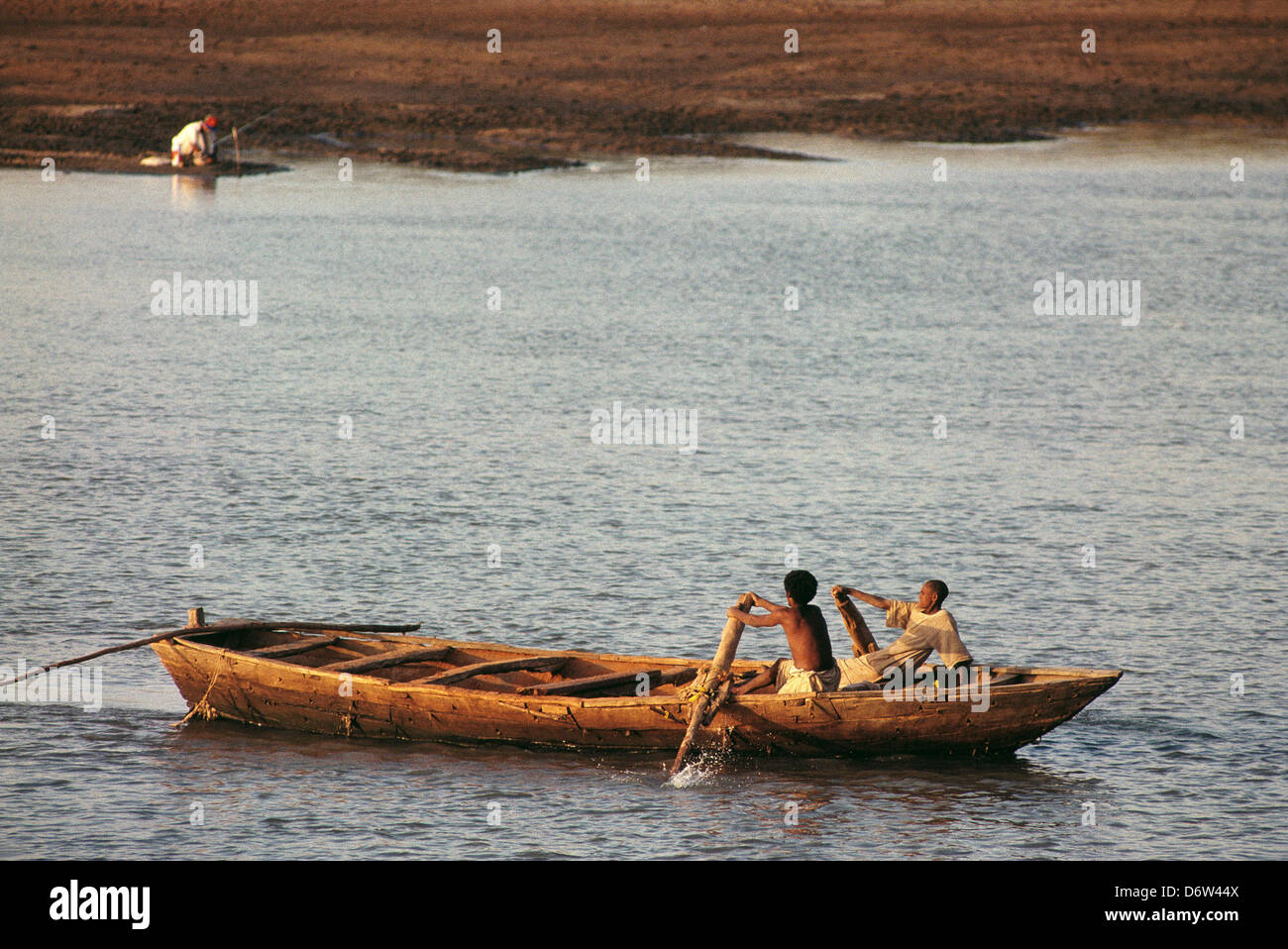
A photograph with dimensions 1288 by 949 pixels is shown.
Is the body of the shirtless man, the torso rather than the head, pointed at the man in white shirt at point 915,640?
no

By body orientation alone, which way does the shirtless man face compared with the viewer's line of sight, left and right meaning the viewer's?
facing away from the viewer and to the left of the viewer

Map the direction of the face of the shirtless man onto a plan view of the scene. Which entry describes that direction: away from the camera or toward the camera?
away from the camera
